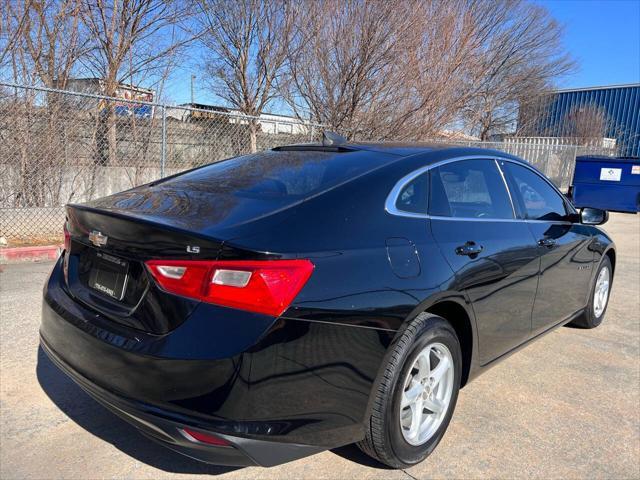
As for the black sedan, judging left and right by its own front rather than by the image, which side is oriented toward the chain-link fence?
left

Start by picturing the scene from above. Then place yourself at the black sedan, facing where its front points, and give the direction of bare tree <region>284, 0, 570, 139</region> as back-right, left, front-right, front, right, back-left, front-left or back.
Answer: front-left

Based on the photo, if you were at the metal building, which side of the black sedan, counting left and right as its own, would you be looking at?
front

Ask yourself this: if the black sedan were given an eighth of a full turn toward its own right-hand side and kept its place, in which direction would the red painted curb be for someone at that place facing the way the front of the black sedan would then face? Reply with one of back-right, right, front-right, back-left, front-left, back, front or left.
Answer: back-left

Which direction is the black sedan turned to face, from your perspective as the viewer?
facing away from the viewer and to the right of the viewer
